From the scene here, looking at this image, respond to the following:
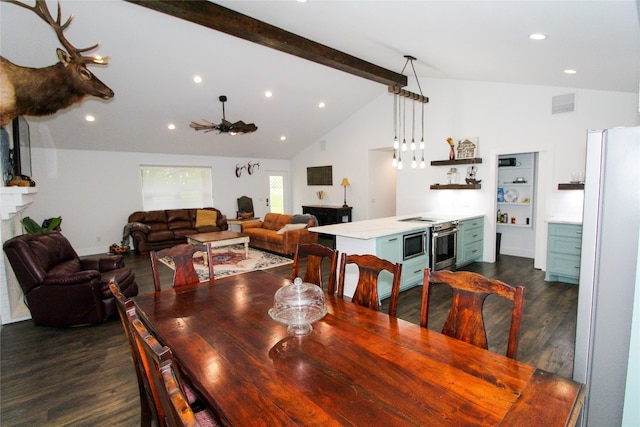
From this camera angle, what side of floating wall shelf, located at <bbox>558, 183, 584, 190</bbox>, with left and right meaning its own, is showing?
front

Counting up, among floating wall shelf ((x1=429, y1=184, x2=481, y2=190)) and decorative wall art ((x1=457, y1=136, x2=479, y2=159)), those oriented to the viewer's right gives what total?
0

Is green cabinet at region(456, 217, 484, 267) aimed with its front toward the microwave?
no

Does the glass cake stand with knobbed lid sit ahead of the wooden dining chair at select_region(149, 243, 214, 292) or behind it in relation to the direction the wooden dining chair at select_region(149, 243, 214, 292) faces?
ahead

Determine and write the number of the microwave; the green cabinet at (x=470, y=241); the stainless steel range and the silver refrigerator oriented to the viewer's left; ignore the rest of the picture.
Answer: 1

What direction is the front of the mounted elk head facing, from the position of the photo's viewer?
facing to the right of the viewer

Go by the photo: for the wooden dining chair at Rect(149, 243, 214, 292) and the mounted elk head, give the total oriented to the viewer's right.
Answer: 1

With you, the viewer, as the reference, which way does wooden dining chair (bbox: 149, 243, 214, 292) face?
facing the viewer

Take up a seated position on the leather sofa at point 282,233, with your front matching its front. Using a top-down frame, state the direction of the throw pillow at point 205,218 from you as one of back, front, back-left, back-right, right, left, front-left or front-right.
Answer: right

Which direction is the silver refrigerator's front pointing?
to the viewer's left

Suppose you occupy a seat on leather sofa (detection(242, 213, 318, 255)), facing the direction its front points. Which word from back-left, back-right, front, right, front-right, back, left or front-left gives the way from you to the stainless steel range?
left

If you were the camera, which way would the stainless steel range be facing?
facing the viewer and to the right of the viewer

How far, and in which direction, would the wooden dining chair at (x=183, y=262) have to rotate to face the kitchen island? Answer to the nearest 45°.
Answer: approximately 90° to its left

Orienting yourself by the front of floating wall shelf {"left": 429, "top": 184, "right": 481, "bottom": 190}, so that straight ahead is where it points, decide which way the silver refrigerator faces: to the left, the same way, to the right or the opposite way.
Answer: to the right

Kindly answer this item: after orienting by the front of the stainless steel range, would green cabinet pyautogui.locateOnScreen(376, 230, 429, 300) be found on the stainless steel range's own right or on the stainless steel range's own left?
on the stainless steel range's own right
